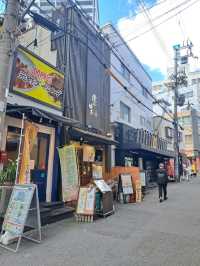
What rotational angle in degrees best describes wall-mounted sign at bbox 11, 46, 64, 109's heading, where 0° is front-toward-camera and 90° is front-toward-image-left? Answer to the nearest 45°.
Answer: approximately 315°

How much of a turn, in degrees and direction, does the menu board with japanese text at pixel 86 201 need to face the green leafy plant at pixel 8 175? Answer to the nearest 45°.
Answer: approximately 45° to its right

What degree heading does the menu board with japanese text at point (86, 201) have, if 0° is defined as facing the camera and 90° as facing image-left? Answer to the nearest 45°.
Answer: approximately 0°

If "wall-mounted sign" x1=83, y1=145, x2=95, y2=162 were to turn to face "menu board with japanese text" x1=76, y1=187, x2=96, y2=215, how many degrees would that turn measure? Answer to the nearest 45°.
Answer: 0° — it already faces it

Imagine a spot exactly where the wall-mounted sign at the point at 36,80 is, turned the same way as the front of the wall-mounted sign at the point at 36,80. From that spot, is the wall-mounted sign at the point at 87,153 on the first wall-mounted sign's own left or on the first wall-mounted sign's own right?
on the first wall-mounted sign's own left

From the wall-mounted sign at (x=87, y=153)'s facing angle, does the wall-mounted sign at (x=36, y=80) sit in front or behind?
in front
